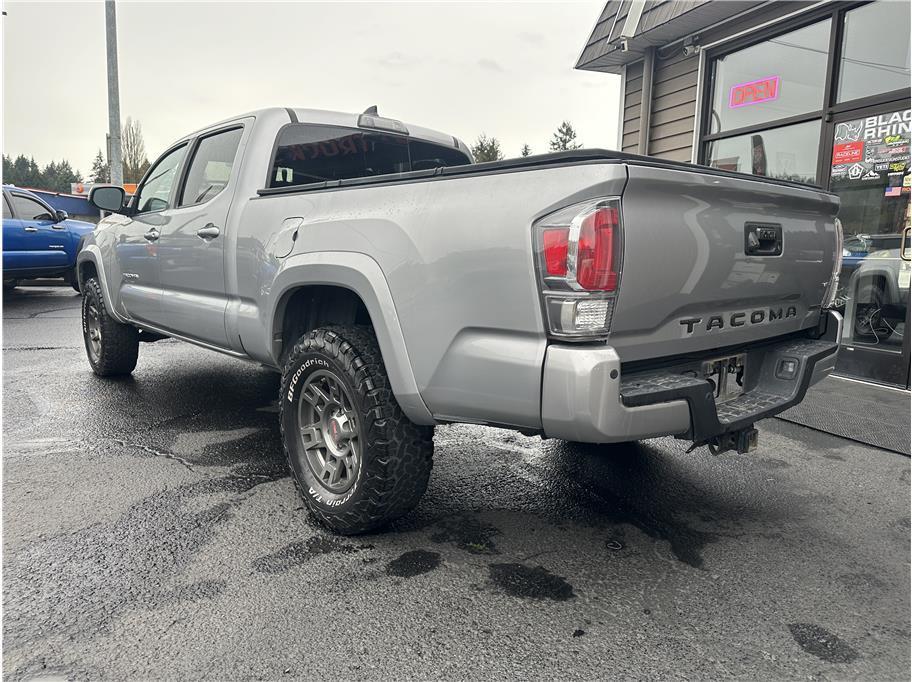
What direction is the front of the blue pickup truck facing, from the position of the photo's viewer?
facing to the right of the viewer

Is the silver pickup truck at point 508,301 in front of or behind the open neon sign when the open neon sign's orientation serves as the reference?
in front

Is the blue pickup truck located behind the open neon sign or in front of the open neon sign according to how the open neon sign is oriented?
in front

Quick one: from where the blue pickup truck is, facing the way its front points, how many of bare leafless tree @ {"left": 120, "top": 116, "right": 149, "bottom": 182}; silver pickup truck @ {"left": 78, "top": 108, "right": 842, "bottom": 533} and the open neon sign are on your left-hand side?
1

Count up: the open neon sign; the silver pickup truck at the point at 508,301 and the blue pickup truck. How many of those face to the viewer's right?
1

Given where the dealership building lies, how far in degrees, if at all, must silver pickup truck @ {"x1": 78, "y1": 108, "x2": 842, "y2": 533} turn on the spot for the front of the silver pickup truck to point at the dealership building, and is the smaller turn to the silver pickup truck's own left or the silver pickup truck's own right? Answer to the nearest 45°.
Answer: approximately 90° to the silver pickup truck's own right

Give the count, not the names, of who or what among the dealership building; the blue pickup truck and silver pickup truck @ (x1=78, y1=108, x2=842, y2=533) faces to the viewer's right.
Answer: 1

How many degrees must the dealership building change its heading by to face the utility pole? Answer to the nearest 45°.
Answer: approximately 45° to its right

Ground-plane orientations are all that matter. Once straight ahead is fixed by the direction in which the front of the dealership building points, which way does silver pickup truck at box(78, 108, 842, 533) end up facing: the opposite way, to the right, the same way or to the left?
to the right
